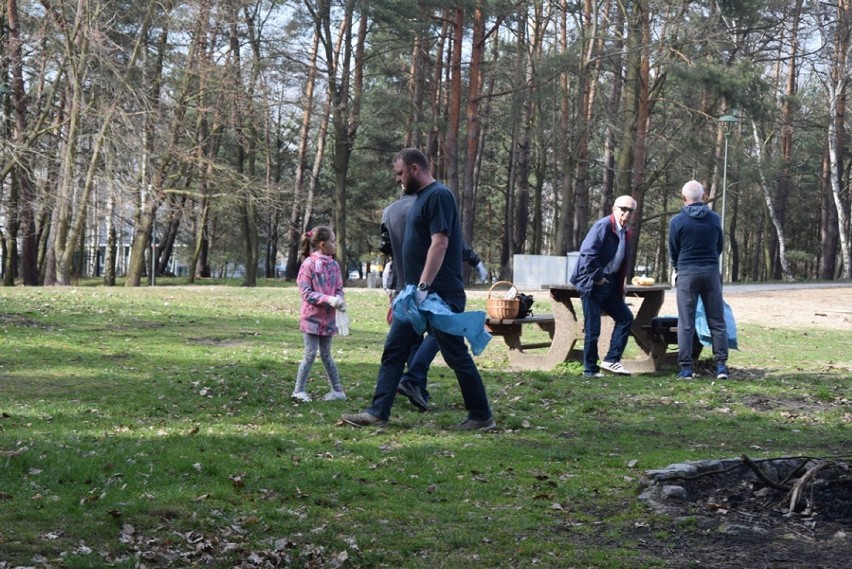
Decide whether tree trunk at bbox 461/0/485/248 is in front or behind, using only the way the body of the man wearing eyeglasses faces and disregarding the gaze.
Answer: behind

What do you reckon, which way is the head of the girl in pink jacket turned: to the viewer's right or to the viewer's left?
to the viewer's right

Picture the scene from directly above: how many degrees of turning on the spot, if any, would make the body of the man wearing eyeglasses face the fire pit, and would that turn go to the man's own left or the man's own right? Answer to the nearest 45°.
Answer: approximately 45° to the man's own right
